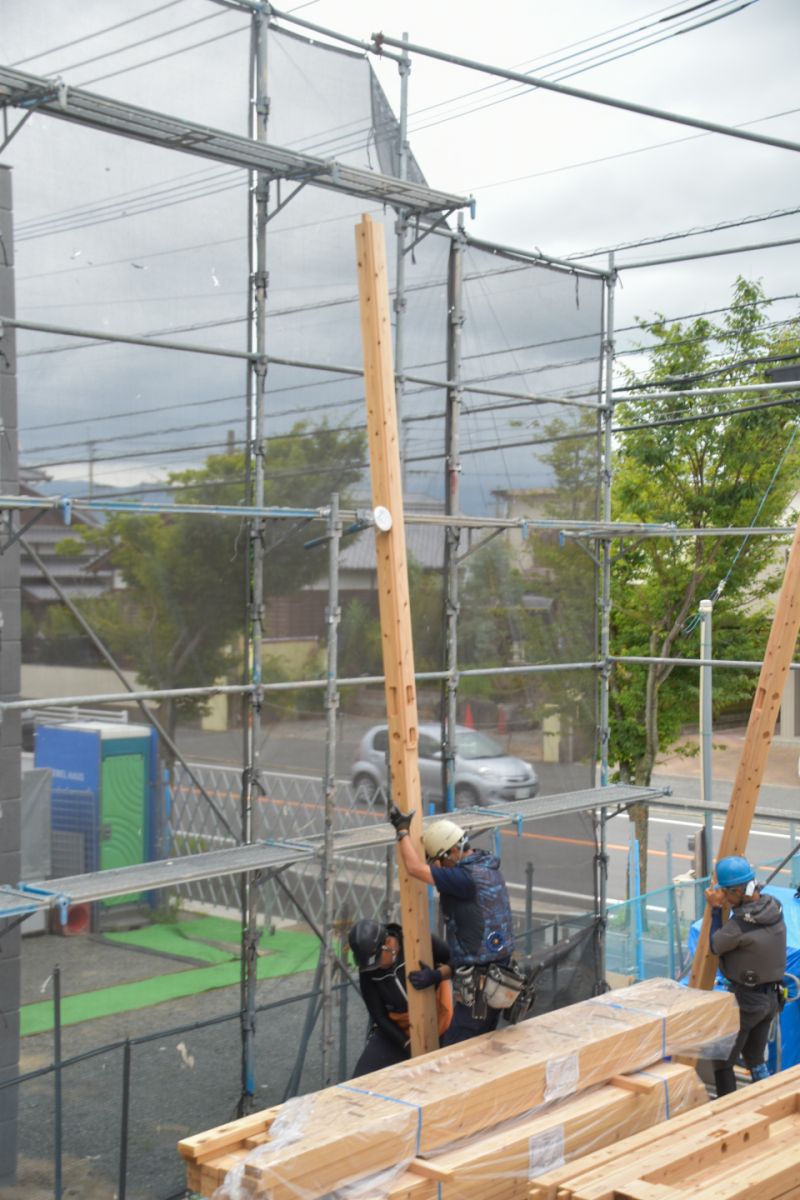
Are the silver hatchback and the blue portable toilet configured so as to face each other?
no

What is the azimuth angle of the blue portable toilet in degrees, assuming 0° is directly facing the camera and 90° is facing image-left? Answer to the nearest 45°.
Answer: approximately 315°

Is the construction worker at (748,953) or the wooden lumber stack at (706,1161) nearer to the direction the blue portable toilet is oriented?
the construction worker

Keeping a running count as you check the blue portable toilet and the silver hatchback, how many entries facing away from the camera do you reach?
0

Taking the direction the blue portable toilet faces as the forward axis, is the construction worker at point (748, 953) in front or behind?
in front

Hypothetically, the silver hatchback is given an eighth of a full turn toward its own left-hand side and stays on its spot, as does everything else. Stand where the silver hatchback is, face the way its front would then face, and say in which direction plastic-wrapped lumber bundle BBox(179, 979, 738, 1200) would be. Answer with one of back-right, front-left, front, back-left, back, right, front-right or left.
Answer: right

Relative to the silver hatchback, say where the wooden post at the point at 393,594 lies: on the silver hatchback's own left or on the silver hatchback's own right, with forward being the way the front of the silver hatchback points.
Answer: on the silver hatchback's own right

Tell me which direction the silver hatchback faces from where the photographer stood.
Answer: facing the viewer and to the right of the viewer

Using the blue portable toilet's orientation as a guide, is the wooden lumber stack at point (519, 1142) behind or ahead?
ahead

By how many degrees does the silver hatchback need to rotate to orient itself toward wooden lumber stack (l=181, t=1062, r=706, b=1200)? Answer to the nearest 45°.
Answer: approximately 45° to its right

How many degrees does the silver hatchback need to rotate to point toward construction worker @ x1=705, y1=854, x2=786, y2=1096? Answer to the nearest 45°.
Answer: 0° — it already faces them

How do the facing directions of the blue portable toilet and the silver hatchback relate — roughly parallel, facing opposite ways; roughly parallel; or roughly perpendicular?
roughly parallel

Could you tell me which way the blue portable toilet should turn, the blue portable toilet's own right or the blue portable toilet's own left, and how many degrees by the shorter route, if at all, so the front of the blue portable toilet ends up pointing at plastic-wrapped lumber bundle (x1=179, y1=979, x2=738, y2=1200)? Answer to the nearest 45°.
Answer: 0° — it already faces it

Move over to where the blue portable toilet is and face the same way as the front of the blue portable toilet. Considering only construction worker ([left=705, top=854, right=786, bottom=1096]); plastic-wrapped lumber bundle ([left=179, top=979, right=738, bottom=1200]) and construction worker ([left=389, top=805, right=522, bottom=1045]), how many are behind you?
0
